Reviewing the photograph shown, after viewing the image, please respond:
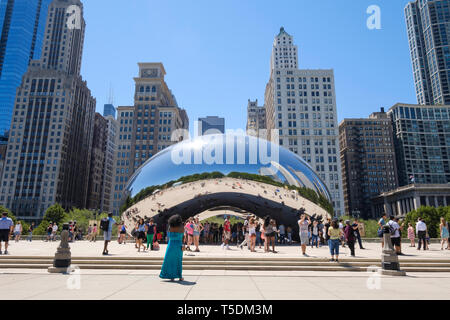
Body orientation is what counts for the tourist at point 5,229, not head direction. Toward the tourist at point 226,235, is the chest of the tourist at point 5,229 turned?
no

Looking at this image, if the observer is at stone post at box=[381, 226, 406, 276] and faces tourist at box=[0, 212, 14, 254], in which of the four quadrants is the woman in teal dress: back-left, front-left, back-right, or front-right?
front-left

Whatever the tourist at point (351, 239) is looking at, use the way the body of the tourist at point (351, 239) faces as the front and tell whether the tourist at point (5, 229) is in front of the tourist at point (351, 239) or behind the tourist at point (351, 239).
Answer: in front

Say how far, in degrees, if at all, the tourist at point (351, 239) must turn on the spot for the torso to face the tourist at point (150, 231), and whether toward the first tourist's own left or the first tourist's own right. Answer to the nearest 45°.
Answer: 0° — they already face them

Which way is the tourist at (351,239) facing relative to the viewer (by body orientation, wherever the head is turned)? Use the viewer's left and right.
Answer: facing to the left of the viewer
